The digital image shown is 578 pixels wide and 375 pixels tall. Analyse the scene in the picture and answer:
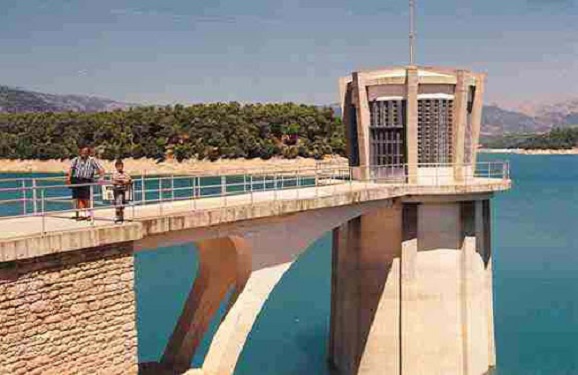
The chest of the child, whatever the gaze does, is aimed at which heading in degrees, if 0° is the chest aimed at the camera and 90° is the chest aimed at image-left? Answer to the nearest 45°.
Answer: approximately 0°

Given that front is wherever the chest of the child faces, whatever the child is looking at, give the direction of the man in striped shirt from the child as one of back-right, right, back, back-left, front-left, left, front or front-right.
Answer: back-right
